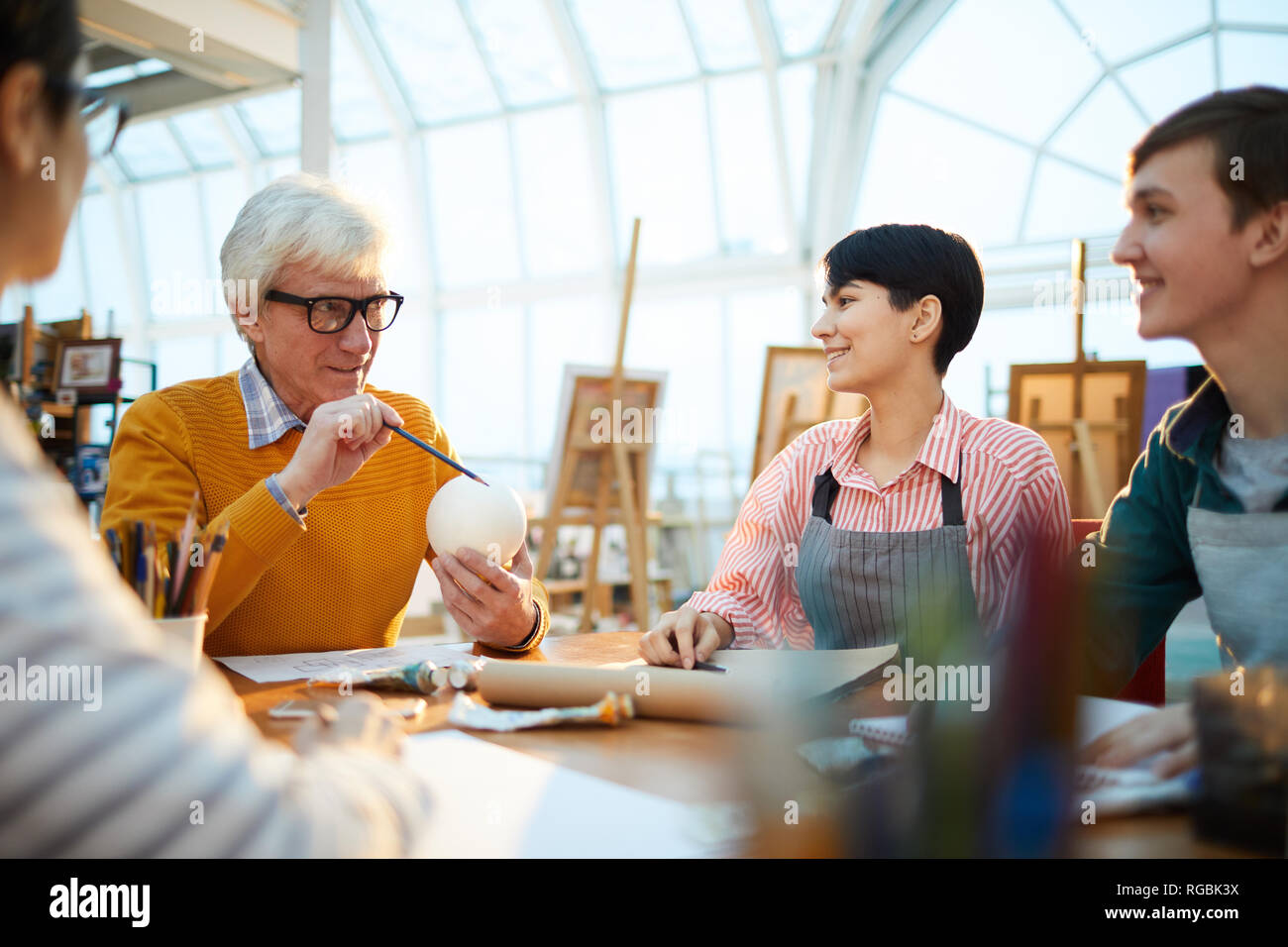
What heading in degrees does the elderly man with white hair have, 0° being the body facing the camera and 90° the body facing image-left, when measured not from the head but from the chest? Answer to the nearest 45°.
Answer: approximately 315°

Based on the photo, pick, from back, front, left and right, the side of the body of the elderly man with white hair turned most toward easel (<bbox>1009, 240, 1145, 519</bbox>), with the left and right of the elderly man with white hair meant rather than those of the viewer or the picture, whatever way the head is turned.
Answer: left

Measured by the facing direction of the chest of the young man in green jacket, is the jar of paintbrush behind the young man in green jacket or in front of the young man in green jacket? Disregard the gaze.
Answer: in front

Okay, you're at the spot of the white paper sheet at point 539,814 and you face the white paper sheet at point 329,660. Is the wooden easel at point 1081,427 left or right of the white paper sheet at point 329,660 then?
right

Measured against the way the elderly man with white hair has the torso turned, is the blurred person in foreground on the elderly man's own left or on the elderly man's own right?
on the elderly man's own right

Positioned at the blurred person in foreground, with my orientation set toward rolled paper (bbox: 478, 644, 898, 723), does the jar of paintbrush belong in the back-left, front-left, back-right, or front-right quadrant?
front-left

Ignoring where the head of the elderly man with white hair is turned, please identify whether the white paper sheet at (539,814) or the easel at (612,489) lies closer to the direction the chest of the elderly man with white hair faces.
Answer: the white paper sheet

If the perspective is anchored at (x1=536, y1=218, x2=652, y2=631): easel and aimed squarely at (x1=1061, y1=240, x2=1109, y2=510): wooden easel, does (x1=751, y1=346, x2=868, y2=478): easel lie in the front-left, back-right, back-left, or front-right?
front-left

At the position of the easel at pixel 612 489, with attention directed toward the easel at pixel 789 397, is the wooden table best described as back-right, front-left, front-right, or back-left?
back-right

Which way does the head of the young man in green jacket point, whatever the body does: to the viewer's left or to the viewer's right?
to the viewer's left

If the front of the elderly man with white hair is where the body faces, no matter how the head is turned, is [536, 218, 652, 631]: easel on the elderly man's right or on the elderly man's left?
on the elderly man's left
